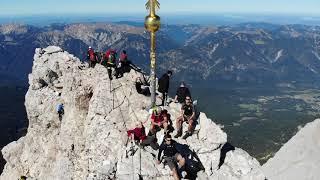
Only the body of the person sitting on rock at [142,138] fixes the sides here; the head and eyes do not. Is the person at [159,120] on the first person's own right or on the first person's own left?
on the first person's own left

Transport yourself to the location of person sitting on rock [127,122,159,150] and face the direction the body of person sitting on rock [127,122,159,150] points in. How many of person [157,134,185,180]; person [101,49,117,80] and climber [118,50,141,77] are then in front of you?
1

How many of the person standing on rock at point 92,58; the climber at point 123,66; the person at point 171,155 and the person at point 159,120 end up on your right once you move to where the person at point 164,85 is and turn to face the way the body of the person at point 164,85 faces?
2

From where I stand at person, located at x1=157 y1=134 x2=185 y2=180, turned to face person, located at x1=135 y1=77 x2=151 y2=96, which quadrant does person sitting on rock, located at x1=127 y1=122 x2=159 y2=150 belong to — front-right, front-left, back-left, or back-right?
front-left

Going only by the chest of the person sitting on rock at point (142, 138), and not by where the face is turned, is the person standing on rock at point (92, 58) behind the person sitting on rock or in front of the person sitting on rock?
behind
